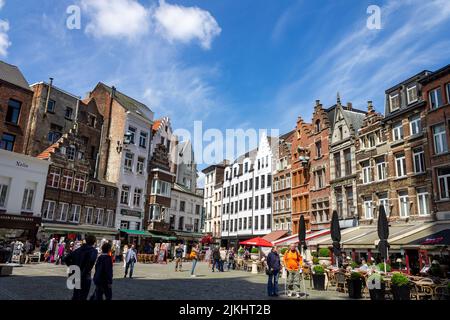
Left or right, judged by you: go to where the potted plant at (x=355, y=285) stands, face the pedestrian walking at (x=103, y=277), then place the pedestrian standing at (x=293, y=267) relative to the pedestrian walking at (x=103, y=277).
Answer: right

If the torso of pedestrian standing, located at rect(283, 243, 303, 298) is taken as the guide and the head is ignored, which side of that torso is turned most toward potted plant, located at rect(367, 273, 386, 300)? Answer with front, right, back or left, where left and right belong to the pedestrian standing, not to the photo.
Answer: left

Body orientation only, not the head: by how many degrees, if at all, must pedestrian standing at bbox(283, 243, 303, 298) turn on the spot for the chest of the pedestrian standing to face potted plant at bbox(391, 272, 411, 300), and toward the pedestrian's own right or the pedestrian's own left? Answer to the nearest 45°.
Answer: approximately 90° to the pedestrian's own left
